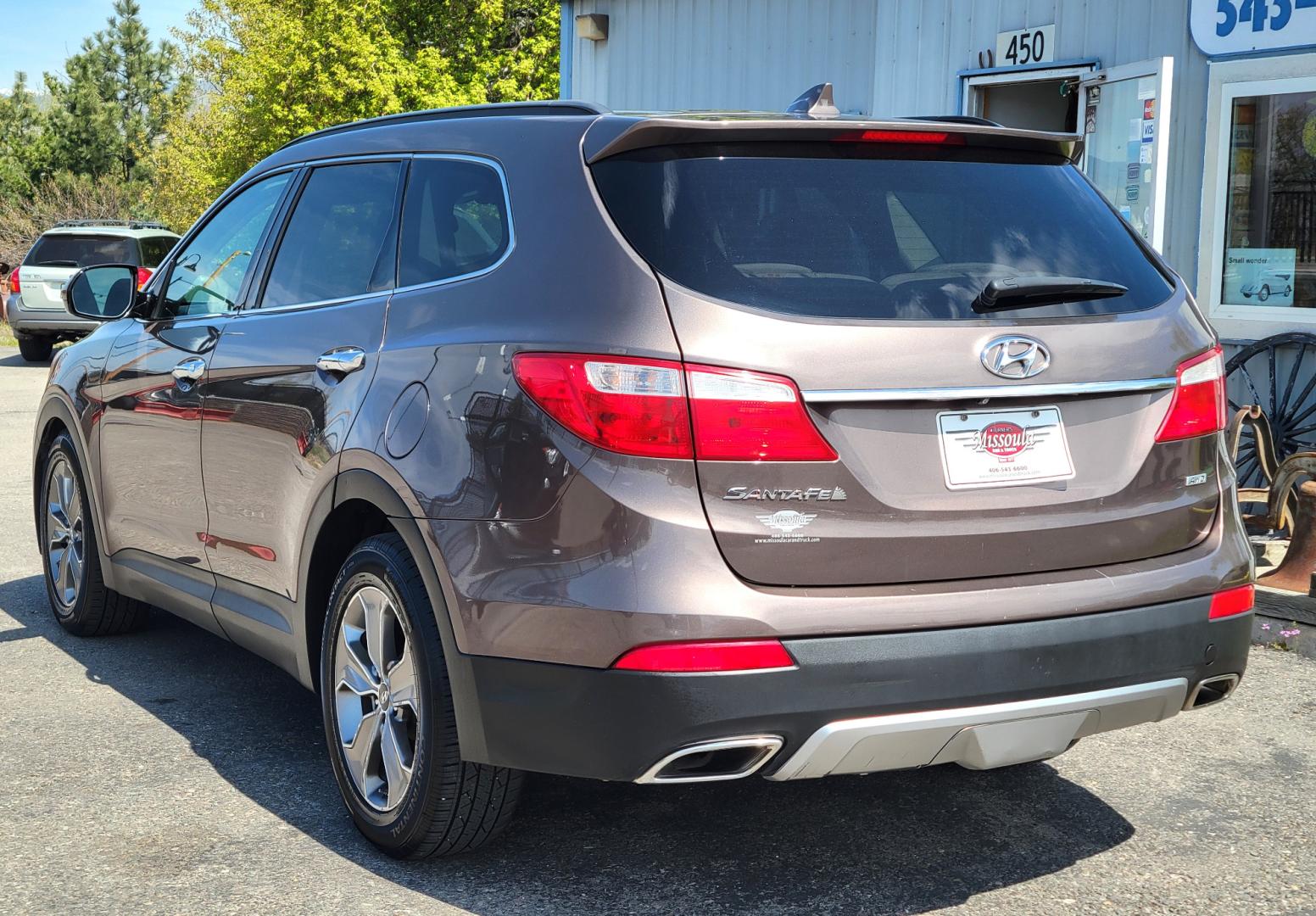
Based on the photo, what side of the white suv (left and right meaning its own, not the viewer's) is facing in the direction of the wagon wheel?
right

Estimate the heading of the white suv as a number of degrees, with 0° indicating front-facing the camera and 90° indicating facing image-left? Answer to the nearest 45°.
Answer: approximately 225°

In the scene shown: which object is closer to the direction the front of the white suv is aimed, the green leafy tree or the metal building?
the green leafy tree

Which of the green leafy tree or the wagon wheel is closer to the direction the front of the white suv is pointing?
the green leafy tree

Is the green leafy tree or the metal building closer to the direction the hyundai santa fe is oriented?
the green leafy tree

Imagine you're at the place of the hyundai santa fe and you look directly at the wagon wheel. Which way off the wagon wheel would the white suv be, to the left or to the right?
left

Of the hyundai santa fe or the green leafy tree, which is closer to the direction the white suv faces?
the green leafy tree

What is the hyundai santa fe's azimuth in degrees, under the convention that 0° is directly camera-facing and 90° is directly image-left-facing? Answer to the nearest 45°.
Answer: approximately 135°

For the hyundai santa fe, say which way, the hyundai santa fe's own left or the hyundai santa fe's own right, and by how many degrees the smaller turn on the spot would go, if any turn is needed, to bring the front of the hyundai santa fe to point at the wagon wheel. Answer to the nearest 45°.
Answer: approximately 90° to the hyundai santa fe's own right

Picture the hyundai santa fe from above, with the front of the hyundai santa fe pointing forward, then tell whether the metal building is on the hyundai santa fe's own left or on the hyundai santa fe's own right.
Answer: on the hyundai santa fe's own right
